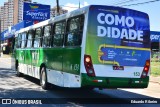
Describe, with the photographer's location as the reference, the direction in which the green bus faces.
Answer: facing away from the viewer and to the left of the viewer
